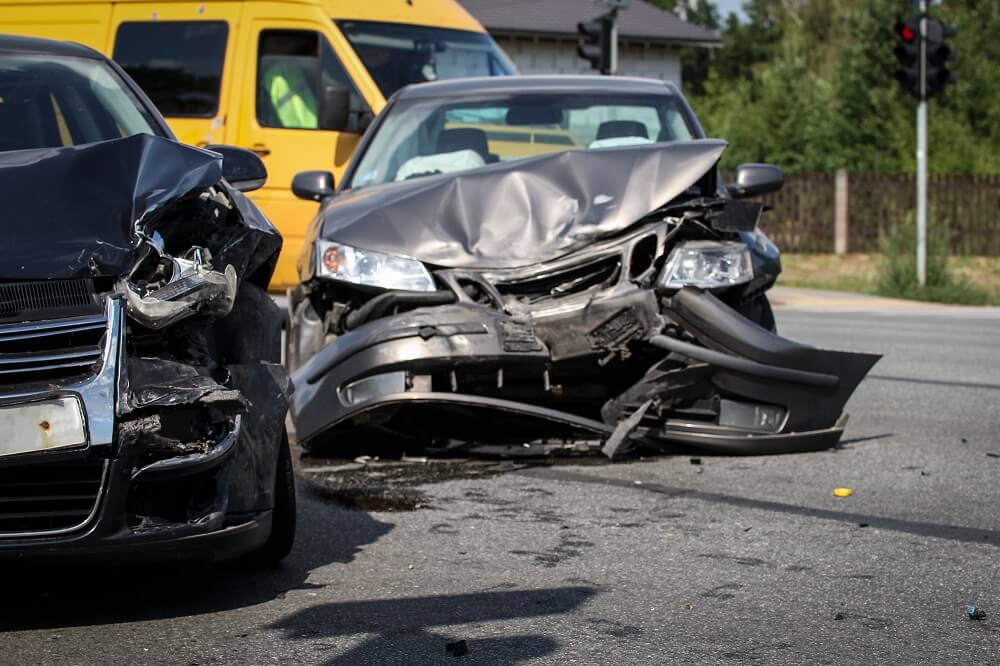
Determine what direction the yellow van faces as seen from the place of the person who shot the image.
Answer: facing the viewer and to the right of the viewer

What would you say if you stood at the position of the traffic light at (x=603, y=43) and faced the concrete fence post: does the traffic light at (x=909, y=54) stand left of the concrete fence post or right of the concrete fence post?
right

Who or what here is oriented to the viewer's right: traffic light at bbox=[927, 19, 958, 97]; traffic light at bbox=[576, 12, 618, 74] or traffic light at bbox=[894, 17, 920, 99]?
traffic light at bbox=[927, 19, 958, 97]

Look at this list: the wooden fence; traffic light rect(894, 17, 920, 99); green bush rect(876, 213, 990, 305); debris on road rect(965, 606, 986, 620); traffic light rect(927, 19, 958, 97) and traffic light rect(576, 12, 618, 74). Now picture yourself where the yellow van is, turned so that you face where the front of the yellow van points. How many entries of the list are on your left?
5

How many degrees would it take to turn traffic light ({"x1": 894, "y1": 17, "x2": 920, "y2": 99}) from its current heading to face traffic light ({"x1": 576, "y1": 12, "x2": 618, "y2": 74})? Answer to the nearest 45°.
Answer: approximately 45° to its right

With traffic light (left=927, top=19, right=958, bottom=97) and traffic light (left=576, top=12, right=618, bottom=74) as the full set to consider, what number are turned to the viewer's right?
1

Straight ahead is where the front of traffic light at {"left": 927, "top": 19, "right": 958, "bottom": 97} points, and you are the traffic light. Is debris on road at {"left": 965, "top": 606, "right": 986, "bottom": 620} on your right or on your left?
on your right

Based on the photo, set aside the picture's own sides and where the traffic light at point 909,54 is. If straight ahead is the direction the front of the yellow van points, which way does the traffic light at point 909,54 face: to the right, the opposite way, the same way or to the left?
to the right

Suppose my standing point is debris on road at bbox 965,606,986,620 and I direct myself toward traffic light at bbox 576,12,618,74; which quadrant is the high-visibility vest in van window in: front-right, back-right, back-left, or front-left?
front-left

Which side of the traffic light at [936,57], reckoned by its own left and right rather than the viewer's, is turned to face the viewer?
right

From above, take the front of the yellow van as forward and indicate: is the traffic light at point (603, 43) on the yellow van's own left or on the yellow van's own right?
on the yellow van's own left
